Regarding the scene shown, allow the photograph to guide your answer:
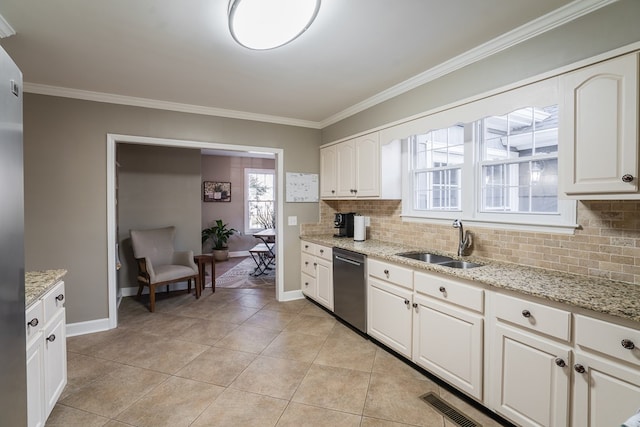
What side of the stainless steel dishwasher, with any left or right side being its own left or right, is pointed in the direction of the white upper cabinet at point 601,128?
left

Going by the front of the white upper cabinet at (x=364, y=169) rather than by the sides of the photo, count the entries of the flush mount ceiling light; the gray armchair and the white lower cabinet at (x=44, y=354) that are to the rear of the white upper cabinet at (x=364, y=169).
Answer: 0

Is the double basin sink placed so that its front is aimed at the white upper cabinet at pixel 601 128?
no

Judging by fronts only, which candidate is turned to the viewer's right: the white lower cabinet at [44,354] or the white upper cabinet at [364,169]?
the white lower cabinet

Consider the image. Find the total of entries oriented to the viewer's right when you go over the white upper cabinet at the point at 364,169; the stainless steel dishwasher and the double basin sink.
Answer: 0

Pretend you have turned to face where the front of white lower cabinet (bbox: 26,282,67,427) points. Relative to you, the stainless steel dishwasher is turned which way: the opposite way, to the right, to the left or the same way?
the opposite way

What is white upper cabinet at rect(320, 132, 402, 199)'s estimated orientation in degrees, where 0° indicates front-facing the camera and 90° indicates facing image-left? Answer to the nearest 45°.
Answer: approximately 45°

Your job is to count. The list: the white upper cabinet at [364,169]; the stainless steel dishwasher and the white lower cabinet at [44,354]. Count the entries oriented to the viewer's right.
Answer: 1

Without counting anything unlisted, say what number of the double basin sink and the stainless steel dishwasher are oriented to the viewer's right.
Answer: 0

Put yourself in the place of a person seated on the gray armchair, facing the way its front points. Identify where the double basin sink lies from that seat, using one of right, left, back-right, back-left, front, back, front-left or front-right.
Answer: front

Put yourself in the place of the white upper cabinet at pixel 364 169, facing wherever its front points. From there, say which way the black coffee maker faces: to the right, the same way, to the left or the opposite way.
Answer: the same way

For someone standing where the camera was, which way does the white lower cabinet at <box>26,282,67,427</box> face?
facing to the right of the viewer

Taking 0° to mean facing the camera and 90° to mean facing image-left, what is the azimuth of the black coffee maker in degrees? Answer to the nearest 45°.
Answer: approximately 45°

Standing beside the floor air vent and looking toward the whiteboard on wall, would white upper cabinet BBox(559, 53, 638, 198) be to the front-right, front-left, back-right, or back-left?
back-right

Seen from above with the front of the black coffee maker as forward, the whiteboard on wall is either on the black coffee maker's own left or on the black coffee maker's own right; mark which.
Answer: on the black coffee maker's own right

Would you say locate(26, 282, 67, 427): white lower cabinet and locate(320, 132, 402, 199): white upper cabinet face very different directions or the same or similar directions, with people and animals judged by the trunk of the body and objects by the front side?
very different directions

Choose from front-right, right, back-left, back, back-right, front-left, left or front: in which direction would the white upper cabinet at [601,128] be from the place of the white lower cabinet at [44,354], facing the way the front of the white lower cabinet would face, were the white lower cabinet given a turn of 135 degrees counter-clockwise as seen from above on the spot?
back

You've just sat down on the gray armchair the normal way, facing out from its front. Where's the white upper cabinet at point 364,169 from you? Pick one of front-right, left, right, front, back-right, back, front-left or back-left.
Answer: front

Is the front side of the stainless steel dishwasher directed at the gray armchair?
no
